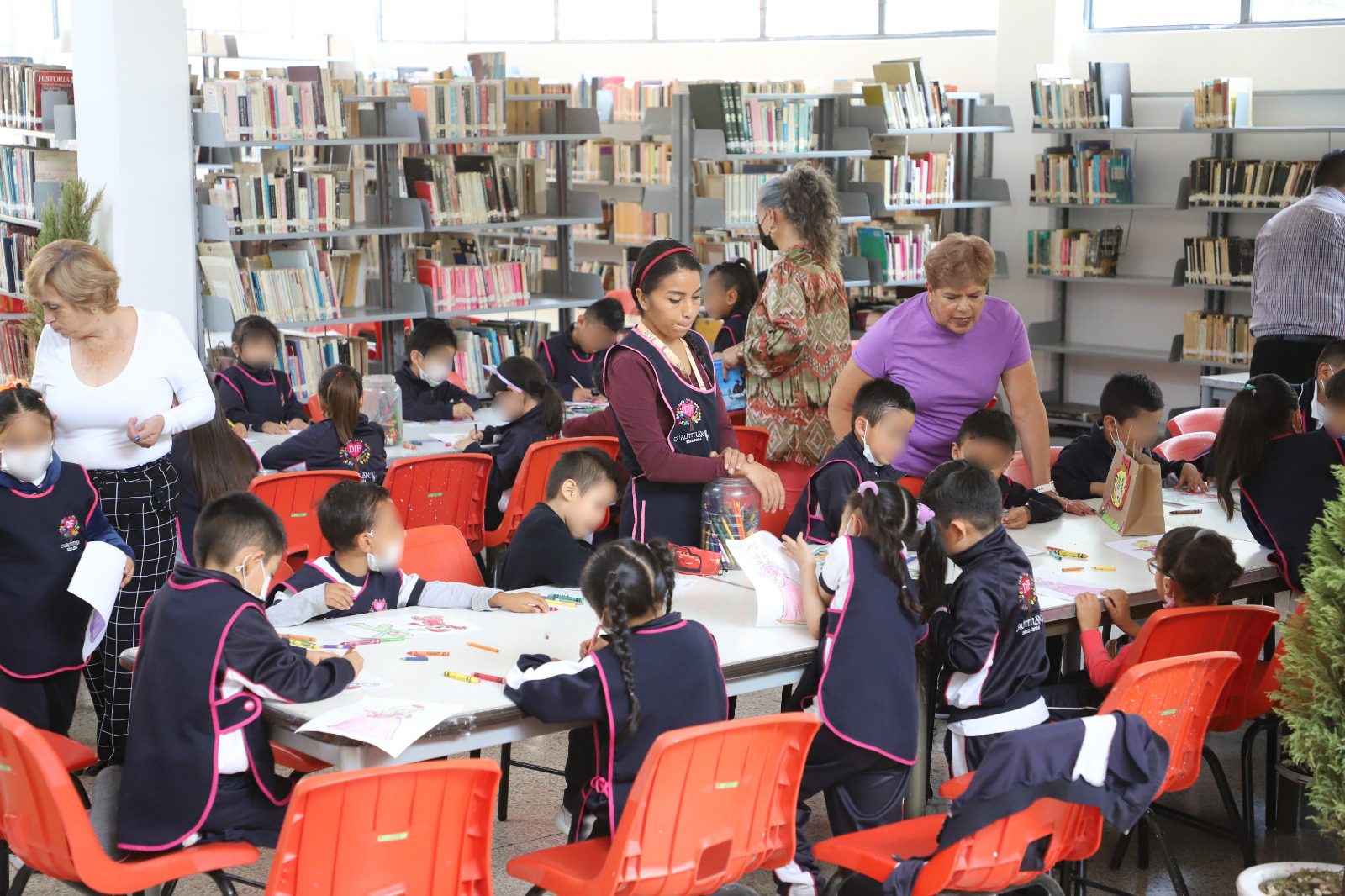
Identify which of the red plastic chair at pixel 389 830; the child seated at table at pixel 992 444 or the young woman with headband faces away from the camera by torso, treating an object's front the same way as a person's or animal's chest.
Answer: the red plastic chair

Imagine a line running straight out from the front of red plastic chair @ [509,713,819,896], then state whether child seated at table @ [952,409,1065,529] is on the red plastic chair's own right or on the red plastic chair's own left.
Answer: on the red plastic chair's own right

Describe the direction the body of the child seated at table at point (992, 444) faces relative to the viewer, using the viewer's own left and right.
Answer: facing the viewer

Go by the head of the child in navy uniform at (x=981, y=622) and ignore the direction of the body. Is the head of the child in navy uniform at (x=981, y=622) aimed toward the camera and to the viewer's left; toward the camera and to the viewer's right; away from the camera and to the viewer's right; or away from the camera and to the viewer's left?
away from the camera and to the viewer's left

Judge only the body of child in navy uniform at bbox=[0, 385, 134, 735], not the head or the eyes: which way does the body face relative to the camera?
toward the camera

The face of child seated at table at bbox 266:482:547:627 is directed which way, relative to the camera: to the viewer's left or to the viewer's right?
to the viewer's right

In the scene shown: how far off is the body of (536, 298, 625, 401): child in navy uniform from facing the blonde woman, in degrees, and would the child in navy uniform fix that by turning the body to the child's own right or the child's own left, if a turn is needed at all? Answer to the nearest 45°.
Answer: approximately 45° to the child's own right

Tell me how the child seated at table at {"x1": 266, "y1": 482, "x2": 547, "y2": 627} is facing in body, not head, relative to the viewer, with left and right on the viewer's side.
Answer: facing the viewer and to the right of the viewer

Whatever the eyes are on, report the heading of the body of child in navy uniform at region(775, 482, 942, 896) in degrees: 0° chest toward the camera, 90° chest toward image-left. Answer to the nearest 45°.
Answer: approximately 135°

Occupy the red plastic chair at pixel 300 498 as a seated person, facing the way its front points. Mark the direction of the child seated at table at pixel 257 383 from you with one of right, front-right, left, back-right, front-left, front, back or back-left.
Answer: front

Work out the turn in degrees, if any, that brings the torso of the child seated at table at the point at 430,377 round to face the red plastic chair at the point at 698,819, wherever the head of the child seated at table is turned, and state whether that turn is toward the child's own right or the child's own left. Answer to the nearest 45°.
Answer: approximately 45° to the child's own right

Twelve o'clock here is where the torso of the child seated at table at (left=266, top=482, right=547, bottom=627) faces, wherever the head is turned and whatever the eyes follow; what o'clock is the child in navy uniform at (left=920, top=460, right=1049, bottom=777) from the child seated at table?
The child in navy uniform is roughly at 11 o'clock from the child seated at table.

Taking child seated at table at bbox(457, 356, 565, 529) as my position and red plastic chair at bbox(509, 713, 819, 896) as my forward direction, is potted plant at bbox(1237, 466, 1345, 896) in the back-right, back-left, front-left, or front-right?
front-left
